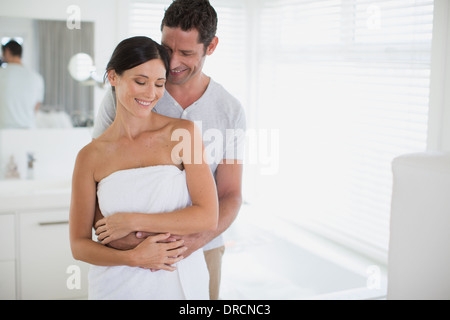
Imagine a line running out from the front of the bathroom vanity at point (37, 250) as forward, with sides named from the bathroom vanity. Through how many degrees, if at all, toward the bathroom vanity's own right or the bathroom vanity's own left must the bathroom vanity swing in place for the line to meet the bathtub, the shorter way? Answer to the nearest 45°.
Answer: approximately 90° to the bathroom vanity's own left

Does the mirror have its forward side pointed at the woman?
yes

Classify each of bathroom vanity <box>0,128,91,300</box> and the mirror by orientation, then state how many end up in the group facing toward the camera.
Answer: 2

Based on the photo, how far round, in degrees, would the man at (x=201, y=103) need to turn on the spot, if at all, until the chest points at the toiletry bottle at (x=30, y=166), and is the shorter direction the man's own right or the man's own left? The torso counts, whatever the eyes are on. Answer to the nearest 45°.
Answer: approximately 90° to the man's own right
